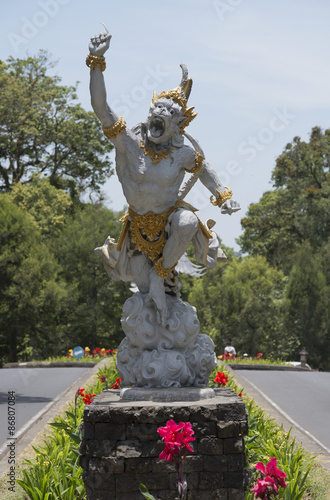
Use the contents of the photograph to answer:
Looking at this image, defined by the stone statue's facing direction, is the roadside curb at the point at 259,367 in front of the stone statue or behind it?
behind

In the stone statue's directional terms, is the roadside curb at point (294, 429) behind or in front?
behind

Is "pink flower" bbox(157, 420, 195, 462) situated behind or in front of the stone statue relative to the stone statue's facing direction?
in front

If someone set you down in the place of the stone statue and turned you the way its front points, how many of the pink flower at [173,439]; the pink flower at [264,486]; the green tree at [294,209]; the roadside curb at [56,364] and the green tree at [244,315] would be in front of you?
2

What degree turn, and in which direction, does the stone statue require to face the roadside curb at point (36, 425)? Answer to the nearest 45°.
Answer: approximately 135° to its right

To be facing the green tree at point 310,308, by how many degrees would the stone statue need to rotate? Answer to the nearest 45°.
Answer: approximately 180°

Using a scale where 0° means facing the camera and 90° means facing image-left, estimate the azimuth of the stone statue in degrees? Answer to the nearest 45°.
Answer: approximately 0°

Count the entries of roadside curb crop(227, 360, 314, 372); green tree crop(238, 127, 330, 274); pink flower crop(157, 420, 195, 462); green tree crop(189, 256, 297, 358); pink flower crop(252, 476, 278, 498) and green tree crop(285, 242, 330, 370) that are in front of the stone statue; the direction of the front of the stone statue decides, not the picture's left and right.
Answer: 2

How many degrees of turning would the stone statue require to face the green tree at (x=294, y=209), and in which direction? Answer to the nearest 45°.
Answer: approximately 180°

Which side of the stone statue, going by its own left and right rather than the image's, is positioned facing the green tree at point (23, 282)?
back

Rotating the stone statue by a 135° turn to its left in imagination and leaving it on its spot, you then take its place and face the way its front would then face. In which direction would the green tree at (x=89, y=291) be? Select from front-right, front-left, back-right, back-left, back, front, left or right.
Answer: front-left

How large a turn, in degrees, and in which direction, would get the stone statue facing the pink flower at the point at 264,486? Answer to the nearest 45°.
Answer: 0° — it already faces it

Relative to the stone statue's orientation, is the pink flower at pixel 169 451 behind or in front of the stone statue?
in front

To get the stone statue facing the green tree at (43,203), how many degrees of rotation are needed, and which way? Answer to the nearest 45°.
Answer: approximately 180°
